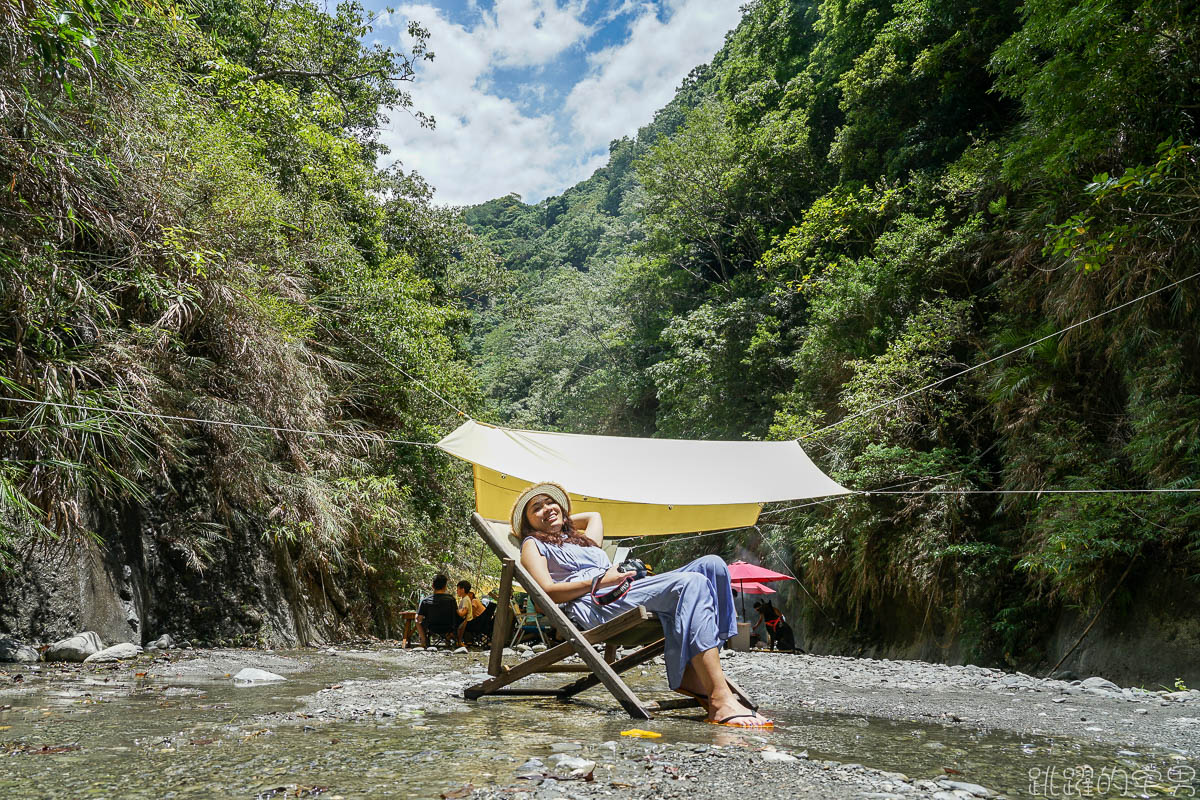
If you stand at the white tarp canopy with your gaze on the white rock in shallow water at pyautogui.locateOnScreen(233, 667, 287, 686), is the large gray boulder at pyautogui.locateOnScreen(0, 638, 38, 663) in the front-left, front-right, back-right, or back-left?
front-right

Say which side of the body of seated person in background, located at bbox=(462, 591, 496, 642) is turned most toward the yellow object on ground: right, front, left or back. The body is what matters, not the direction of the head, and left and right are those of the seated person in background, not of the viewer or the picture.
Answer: left

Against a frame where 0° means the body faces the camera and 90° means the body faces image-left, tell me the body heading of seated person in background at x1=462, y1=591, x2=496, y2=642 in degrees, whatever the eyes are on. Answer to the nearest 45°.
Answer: approximately 90°

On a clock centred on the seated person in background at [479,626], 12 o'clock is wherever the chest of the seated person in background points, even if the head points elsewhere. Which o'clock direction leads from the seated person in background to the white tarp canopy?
The white tarp canopy is roughly at 8 o'clock from the seated person in background.

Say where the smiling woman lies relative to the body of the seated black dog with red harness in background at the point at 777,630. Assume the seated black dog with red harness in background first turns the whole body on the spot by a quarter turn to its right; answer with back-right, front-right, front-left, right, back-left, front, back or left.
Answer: back

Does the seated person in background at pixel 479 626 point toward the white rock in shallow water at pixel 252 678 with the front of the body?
no

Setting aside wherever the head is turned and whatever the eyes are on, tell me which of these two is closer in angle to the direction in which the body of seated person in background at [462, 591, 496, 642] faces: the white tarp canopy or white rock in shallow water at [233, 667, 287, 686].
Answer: the white rock in shallow water

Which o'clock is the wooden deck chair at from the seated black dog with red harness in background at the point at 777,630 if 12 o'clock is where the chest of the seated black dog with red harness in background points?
The wooden deck chair is roughly at 9 o'clock from the seated black dog with red harness in background.

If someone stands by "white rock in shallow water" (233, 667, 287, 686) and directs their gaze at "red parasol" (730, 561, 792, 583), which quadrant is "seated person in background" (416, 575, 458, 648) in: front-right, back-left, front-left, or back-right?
front-left
